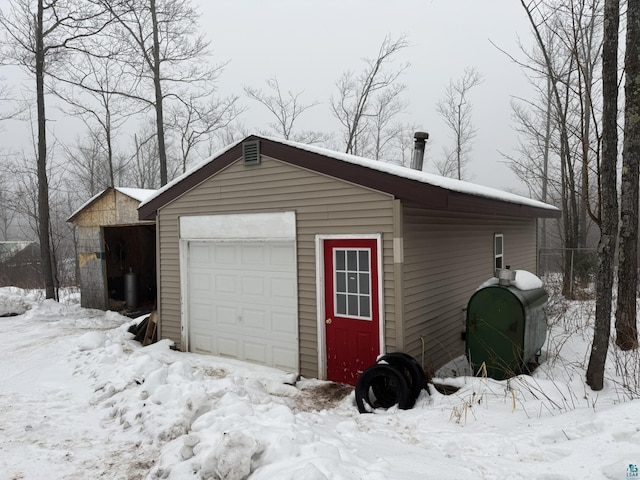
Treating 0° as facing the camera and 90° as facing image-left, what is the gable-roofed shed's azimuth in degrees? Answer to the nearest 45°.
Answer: approximately 0°

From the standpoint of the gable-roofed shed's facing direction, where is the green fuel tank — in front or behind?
in front

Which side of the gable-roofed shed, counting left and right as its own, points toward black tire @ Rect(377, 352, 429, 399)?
front
